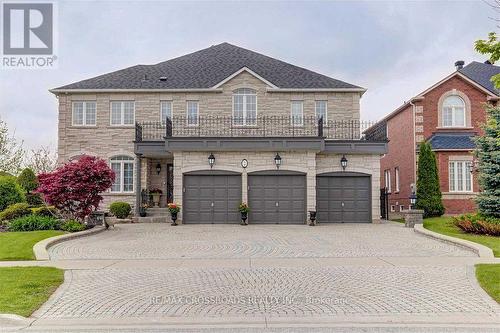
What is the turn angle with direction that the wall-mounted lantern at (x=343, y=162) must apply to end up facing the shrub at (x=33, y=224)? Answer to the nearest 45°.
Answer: approximately 45° to its right

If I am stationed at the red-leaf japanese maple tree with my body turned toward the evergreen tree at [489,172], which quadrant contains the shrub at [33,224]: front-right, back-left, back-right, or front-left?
back-right

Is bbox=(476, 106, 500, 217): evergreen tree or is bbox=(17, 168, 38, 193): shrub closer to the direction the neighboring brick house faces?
the evergreen tree

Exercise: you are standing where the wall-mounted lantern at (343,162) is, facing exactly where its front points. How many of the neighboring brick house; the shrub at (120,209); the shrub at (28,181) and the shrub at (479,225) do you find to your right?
2

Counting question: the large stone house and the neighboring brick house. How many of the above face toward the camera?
2

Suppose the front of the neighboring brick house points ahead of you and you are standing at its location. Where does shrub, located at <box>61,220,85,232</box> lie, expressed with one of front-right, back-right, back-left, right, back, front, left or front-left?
front-right

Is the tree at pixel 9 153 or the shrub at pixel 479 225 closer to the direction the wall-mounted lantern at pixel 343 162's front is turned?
the shrub

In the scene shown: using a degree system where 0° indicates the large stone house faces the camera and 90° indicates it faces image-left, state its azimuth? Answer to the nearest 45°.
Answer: approximately 0°

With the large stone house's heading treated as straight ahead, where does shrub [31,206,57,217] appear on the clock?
The shrub is roughly at 2 o'clock from the large stone house.

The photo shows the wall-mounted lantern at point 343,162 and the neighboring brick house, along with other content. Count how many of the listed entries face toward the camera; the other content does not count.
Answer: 2

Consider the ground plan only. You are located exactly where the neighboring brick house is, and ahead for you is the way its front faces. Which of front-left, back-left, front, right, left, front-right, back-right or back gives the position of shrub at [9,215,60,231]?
front-right

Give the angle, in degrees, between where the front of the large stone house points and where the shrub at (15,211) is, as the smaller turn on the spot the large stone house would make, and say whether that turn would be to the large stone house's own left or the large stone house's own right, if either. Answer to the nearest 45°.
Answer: approximately 45° to the large stone house's own right

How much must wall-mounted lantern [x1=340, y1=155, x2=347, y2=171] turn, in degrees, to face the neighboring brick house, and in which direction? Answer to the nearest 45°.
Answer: approximately 135° to its left

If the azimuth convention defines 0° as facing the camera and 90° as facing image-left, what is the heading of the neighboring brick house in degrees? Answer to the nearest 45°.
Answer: approximately 0°

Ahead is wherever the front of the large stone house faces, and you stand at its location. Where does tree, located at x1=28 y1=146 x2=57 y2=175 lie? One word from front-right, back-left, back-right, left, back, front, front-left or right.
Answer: back-right
